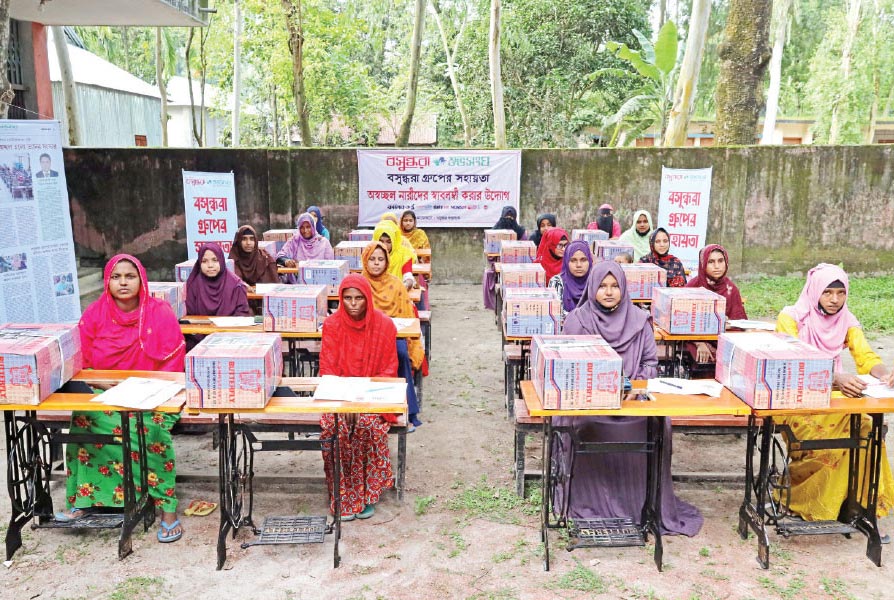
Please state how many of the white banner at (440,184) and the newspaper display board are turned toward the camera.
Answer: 2

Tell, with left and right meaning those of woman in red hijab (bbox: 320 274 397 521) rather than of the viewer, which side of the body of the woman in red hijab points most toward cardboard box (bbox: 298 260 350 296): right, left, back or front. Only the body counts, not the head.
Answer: back

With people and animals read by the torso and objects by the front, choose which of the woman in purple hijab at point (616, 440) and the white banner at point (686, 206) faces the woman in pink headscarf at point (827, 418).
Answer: the white banner

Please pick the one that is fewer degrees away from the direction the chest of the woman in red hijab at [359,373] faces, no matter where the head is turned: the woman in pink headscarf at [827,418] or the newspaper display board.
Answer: the woman in pink headscarf

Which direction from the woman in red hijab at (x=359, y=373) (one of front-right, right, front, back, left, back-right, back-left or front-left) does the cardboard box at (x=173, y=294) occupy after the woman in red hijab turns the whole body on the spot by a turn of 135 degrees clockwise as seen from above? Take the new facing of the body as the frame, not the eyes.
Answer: front

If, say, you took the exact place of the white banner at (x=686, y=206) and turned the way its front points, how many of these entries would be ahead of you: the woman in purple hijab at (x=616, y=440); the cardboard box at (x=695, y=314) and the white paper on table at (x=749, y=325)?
3

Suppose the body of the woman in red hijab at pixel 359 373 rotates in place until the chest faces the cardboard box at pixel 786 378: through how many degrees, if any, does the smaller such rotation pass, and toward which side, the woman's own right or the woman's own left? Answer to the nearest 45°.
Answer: approximately 45° to the woman's own left

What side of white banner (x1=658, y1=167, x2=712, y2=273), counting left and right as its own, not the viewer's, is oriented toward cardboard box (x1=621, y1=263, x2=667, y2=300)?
front

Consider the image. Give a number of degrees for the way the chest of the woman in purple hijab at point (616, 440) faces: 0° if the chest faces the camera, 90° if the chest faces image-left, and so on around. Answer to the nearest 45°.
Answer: approximately 0°

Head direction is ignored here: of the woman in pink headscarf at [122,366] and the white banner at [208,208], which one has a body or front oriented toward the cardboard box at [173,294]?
the white banner

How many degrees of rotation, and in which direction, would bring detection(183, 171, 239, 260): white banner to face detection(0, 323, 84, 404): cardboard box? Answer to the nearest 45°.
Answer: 0° — it already faces it
